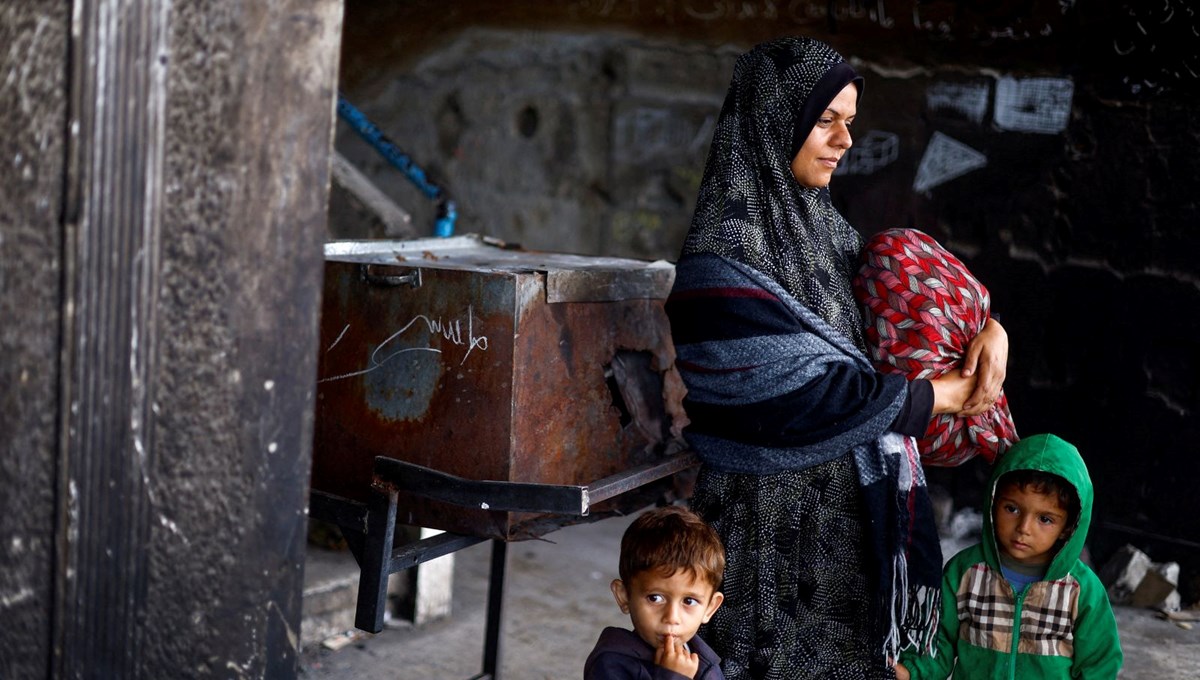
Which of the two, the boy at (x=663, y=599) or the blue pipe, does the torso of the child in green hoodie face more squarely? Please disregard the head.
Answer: the boy

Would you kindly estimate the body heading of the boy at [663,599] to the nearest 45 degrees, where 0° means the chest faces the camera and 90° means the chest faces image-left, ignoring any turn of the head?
approximately 0°

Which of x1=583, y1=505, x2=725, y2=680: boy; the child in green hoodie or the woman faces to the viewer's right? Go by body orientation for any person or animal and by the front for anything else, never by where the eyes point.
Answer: the woman

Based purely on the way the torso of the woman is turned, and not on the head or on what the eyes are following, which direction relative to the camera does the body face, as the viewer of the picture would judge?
to the viewer's right

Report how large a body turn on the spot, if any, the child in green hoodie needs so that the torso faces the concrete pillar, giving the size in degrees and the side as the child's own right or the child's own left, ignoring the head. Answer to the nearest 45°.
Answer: approximately 45° to the child's own right

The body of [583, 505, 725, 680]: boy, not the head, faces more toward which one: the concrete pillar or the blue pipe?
the concrete pillar

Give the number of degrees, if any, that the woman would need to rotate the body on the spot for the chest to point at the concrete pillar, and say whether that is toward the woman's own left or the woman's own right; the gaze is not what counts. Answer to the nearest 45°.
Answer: approximately 135° to the woman's own right

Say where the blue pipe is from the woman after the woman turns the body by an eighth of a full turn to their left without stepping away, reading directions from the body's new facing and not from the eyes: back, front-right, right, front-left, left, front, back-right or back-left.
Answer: left

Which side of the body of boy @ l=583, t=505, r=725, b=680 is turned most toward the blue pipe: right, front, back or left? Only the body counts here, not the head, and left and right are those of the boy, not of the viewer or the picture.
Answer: back

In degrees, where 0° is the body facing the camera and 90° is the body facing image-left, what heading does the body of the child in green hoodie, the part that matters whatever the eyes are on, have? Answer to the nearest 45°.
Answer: approximately 0°

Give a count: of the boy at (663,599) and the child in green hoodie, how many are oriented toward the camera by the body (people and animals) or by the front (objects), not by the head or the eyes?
2

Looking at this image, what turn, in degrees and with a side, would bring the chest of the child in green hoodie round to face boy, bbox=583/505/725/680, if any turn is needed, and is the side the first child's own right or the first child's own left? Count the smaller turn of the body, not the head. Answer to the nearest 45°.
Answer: approximately 45° to the first child's own right

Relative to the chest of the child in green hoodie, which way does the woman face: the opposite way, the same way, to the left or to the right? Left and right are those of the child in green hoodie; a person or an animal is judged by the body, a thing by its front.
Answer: to the left
